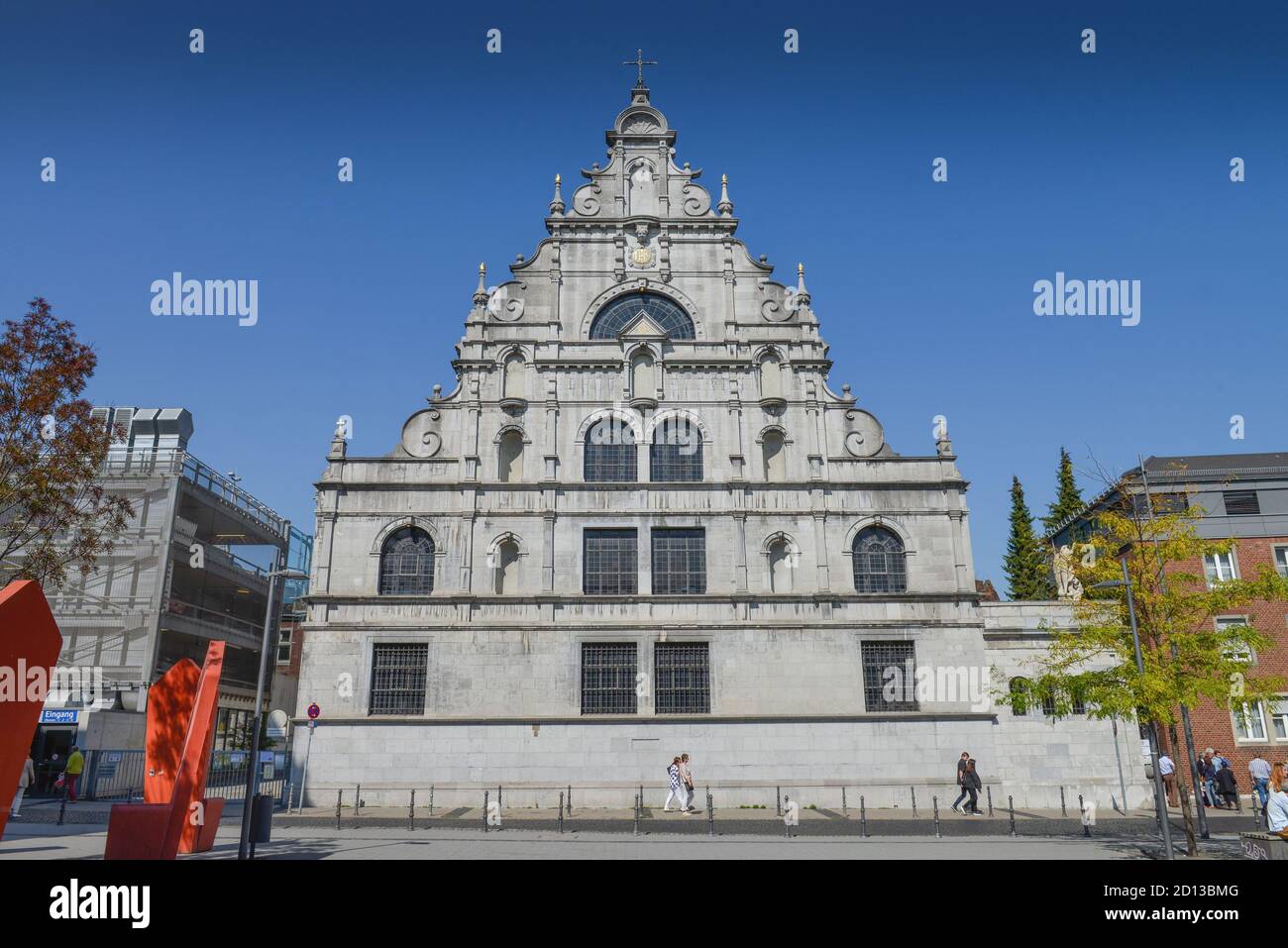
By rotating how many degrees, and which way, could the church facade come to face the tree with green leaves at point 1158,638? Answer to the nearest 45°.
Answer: approximately 45° to its left

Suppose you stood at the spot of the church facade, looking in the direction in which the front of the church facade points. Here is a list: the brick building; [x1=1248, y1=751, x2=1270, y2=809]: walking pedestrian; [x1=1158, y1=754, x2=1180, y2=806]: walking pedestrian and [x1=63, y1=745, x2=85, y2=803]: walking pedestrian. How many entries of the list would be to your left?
3

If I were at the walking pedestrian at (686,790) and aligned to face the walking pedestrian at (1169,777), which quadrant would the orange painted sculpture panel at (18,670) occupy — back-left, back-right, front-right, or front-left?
back-right

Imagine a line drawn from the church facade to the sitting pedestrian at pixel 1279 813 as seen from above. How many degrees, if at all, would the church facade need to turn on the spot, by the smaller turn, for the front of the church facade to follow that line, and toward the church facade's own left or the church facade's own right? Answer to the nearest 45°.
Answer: approximately 45° to the church facade's own left

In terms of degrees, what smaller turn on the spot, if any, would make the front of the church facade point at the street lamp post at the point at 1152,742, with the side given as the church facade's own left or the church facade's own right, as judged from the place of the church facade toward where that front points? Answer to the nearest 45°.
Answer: approximately 45° to the church facade's own left

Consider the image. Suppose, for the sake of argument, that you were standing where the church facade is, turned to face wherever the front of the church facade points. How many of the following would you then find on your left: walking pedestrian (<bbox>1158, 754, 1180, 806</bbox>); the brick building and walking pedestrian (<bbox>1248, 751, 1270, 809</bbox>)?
3

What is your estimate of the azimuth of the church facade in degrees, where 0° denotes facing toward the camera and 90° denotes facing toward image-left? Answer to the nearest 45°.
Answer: approximately 0°

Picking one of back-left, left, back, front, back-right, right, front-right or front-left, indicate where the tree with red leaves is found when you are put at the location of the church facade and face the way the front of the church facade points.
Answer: front-right

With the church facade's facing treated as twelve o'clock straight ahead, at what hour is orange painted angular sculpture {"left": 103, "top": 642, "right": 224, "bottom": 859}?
The orange painted angular sculpture is roughly at 1 o'clock from the church facade.

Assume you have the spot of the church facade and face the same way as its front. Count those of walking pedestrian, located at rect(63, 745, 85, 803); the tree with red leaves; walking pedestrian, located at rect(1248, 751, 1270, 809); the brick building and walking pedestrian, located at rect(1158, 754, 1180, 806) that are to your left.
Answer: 3

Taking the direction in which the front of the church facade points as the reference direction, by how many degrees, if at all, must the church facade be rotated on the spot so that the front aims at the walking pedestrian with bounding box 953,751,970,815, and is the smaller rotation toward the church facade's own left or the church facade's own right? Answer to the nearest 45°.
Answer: approximately 90° to the church facade's own left

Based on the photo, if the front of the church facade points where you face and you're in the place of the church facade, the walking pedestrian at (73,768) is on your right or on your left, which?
on your right

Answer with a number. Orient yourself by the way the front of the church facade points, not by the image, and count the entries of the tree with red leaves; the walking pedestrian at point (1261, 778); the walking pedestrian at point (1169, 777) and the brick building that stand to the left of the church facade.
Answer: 3

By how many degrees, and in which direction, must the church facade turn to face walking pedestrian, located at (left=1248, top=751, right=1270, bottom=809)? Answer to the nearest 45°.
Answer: approximately 90° to its left

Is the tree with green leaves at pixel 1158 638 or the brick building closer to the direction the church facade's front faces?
the tree with green leaves

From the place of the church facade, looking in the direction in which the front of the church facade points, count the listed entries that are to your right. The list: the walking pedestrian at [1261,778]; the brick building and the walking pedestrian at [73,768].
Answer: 1
